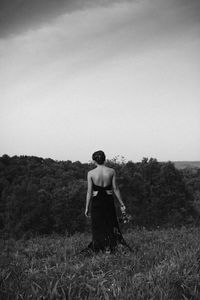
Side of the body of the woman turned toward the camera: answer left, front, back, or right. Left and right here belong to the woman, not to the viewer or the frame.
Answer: back
